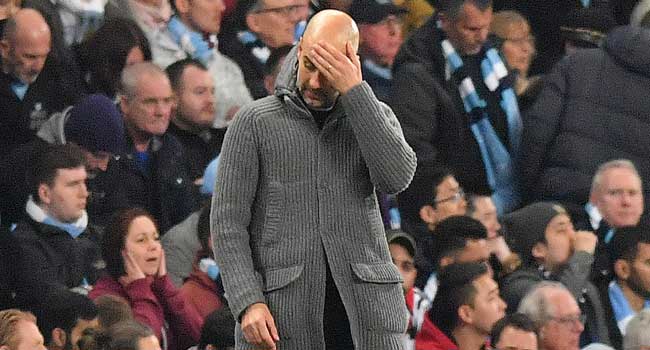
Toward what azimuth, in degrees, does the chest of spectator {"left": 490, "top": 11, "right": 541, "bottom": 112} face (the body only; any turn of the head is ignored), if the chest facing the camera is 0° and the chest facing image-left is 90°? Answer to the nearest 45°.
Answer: approximately 315°

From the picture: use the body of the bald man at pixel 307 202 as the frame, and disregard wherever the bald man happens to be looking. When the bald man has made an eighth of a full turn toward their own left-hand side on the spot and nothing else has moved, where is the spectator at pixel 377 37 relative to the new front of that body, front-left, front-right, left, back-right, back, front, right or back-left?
back-left

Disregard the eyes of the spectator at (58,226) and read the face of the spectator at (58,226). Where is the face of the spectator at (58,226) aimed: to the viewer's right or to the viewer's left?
to the viewer's right

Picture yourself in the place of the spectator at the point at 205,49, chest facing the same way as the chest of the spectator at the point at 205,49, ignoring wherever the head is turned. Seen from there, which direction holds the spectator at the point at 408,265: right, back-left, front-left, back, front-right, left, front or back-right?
front

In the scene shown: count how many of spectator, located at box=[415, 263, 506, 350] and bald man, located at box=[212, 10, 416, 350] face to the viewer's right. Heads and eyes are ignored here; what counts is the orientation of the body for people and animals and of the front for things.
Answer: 1

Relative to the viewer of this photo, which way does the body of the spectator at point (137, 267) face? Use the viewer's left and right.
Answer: facing the viewer and to the right of the viewer

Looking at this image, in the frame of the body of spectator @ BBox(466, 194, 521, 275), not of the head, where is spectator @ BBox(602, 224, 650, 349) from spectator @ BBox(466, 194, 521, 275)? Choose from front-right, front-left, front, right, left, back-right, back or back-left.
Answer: front-left

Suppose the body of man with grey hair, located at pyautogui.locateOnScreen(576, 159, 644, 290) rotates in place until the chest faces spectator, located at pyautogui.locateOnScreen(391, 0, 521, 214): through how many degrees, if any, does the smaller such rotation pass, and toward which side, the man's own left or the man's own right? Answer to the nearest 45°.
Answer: approximately 135° to the man's own right

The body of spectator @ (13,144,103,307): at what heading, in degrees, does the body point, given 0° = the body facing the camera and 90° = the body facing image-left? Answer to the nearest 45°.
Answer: approximately 315°

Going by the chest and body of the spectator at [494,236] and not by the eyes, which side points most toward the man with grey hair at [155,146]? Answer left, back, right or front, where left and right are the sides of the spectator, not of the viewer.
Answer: right
